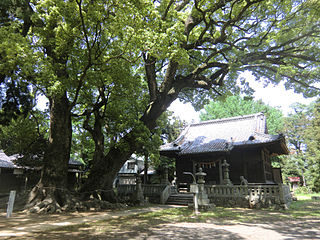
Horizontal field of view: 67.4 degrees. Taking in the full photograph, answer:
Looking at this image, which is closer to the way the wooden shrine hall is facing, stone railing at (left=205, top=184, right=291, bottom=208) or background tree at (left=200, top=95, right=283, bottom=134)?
the stone railing

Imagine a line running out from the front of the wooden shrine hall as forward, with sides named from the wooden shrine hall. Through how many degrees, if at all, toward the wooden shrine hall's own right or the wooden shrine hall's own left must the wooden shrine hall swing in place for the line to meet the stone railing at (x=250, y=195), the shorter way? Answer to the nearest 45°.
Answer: approximately 45° to the wooden shrine hall's own left

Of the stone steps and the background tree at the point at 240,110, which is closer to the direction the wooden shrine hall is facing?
the stone steps

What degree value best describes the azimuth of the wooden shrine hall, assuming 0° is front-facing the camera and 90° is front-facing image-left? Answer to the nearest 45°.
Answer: approximately 45°

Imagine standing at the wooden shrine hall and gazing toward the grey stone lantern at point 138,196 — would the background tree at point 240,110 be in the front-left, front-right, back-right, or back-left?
back-right

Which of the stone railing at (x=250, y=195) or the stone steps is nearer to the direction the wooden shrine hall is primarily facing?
the stone steps

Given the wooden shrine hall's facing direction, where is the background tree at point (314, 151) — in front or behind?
behind

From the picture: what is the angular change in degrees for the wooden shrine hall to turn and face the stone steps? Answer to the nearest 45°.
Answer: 0° — it already faces it

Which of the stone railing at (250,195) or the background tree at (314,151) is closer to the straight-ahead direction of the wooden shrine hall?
the stone railing
